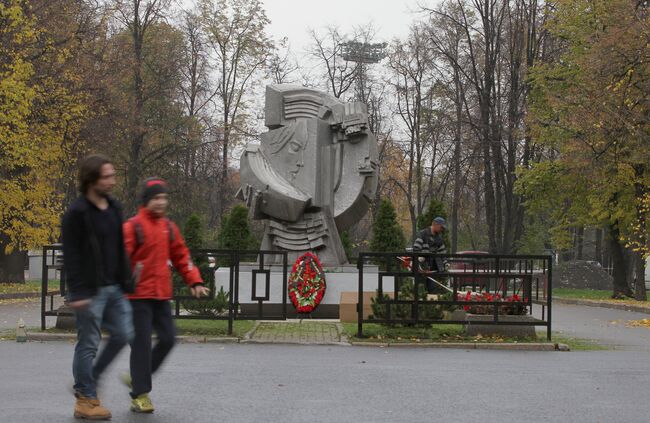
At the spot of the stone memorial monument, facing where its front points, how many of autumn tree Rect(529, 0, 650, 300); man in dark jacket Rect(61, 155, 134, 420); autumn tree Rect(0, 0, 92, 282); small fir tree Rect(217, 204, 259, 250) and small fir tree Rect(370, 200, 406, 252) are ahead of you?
1

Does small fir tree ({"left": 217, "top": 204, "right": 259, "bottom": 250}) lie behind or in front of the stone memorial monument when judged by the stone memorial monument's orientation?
behind

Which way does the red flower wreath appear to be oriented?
toward the camera

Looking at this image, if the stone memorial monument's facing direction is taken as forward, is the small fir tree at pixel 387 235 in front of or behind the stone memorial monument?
behind

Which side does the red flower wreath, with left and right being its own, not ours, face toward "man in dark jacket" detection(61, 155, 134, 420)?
front

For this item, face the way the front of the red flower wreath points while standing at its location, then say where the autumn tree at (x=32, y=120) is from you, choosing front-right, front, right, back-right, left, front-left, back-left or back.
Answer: back-right

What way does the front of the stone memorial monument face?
toward the camera

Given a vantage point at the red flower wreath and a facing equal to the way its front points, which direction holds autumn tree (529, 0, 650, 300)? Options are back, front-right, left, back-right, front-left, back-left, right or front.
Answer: back-left

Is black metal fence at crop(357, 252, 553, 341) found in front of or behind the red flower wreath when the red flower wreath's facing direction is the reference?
in front

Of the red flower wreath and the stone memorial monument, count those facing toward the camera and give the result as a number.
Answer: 2
